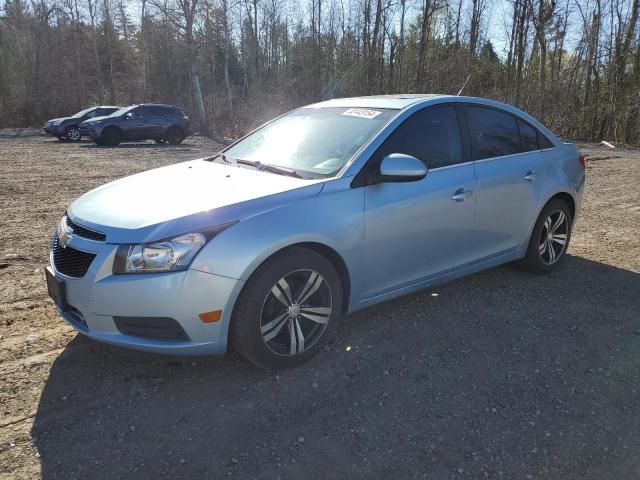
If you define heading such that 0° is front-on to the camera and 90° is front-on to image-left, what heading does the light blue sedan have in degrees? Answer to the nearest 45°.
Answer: approximately 45°
